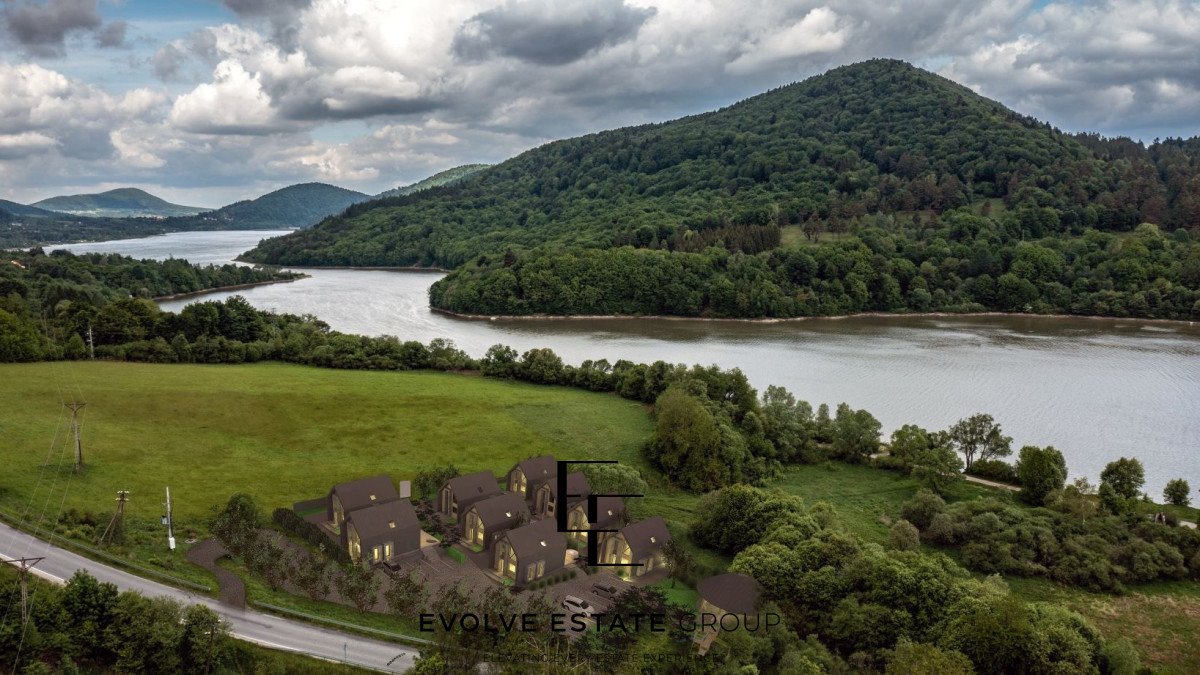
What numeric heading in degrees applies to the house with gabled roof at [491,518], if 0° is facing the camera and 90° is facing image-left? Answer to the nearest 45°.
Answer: approximately 45°

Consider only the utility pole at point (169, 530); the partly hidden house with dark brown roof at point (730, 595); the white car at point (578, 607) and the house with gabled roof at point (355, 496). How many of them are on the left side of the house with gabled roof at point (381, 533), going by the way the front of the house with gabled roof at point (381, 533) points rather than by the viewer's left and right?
2

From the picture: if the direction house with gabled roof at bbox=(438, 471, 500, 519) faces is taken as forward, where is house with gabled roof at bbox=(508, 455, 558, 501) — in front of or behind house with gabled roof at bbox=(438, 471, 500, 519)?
behind

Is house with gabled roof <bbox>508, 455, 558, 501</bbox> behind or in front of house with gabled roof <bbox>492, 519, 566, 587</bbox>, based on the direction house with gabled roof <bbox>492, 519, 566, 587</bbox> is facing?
behind

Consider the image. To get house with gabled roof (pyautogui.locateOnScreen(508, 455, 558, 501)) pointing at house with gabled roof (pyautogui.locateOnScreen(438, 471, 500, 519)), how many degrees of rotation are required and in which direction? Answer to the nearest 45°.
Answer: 0° — it already faces it

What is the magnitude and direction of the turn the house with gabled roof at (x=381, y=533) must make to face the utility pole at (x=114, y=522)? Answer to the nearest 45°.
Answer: approximately 45° to its right

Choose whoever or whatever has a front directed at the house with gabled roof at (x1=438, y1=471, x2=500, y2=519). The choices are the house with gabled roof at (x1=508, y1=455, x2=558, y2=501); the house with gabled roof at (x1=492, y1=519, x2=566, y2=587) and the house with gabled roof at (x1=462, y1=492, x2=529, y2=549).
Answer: the house with gabled roof at (x1=508, y1=455, x2=558, y2=501)

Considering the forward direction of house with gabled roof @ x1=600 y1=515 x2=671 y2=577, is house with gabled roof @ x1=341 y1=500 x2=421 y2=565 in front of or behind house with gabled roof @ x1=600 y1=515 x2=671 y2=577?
in front

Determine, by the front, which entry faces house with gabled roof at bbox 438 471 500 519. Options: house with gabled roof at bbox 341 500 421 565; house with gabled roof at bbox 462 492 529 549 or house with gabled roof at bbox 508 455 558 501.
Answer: house with gabled roof at bbox 508 455 558 501

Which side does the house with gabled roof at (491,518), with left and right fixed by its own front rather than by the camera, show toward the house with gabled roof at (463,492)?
right

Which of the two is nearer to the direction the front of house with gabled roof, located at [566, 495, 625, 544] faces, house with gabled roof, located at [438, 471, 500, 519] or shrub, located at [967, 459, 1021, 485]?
the house with gabled roof

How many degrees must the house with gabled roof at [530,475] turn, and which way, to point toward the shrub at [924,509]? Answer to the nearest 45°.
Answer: approximately 135° to its left

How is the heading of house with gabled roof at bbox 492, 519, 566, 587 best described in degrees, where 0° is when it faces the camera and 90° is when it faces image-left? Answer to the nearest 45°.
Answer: approximately 45°

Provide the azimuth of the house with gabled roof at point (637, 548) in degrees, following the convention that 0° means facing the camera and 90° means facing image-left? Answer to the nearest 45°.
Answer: approximately 45°

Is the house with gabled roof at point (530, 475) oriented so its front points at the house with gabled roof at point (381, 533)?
yes
